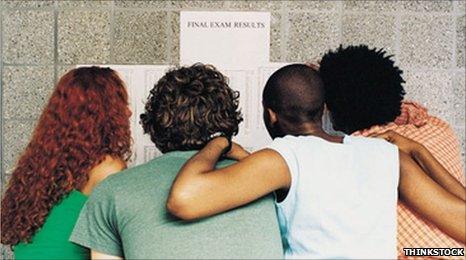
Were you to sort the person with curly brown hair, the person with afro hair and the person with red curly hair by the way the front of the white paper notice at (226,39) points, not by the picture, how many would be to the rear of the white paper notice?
0

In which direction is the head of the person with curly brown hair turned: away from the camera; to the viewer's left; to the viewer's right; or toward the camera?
away from the camera

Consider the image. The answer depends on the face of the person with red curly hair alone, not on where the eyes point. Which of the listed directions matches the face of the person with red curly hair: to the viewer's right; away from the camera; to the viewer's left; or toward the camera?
away from the camera

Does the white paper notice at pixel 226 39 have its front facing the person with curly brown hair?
yes

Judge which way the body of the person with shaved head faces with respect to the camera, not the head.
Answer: away from the camera

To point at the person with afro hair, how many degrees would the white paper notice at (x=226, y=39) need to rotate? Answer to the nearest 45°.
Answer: approximately 45° to its left

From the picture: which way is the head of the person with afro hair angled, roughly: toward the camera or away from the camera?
away from the camera

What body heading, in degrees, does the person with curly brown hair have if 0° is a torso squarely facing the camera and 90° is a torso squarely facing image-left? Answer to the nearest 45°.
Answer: approximately 180°

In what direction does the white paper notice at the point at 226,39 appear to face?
toward the camera

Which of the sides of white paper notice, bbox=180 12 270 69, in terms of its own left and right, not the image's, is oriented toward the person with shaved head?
front

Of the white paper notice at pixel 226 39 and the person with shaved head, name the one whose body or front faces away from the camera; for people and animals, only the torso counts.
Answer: the person with shaved head

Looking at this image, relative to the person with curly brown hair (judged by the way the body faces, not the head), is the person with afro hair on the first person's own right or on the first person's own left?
on the first person's own right

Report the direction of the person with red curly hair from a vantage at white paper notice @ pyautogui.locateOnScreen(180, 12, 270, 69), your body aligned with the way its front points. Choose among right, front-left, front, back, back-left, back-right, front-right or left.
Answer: front-right

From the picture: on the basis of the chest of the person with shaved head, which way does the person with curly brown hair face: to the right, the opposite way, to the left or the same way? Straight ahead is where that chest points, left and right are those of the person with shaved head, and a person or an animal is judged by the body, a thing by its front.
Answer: the same way

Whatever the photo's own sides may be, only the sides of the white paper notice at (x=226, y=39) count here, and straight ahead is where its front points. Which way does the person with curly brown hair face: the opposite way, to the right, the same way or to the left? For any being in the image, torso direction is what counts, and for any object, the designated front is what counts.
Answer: the opposite way

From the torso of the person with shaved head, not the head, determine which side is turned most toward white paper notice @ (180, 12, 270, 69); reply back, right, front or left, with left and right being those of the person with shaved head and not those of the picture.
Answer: front
